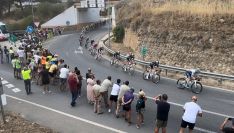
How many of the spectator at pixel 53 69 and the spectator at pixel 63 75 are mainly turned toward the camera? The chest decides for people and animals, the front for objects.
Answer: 0

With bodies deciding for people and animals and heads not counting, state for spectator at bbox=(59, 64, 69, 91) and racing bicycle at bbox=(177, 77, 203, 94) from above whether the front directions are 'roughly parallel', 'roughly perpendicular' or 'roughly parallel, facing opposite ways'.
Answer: roughly perpendicular

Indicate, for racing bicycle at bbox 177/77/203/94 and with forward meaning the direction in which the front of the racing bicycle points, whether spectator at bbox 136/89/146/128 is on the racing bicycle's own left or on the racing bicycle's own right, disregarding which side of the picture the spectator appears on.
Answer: on the racing bicycle's own right

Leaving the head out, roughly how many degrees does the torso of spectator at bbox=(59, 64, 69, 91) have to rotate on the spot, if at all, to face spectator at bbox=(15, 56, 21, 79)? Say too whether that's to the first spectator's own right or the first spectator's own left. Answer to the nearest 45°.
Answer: approximately 90° to the first spectator's own left

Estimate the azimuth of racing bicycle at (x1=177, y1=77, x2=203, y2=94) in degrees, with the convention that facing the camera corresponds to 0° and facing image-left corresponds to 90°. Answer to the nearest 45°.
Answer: approximately 315°

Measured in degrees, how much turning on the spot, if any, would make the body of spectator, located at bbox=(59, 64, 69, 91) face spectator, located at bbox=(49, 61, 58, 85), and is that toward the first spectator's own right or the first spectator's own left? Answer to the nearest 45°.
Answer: approximately 90° to the first spectator's own left

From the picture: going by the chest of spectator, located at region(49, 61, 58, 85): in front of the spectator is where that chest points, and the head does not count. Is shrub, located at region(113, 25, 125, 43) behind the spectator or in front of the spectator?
in front

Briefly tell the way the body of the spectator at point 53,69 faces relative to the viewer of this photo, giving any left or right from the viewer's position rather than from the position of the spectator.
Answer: facing away from the viewer and to the right of the viewer

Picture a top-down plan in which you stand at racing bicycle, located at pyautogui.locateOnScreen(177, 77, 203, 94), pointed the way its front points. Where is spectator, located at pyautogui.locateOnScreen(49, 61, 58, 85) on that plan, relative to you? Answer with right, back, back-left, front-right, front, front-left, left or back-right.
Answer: back-right

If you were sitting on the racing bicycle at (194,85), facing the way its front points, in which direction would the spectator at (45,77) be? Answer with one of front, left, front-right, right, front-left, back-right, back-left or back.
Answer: back-right

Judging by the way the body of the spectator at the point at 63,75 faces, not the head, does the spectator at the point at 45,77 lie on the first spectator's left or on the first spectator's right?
on the first spectator's left

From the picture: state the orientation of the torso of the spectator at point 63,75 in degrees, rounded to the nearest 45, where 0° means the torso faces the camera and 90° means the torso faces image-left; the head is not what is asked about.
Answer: approximately 225°
